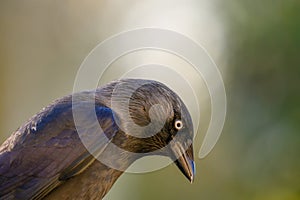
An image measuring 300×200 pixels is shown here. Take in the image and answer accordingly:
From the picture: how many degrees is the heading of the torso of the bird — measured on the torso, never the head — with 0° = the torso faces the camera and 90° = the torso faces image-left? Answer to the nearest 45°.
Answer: approximately 270°
